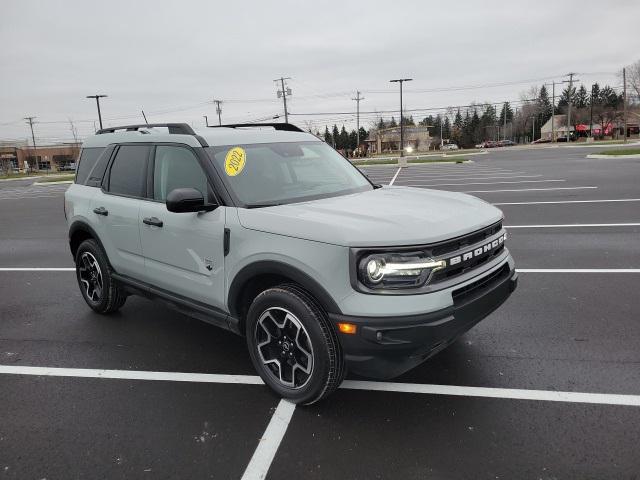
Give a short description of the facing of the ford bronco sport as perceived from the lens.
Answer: facing the viewer and to the right of the viewer
